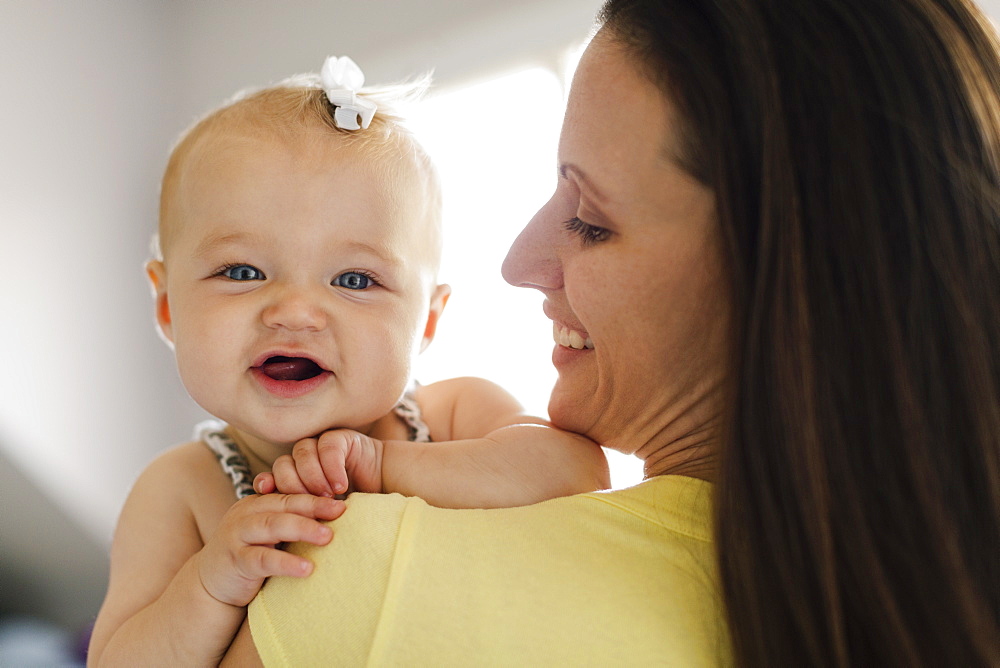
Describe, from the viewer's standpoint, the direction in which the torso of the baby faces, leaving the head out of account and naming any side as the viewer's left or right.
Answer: facing the viewer

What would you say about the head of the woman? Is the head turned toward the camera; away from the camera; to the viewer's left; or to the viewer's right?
to the viewer's left

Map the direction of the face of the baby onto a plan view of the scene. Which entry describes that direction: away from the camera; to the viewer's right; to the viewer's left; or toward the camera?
toward the camera
